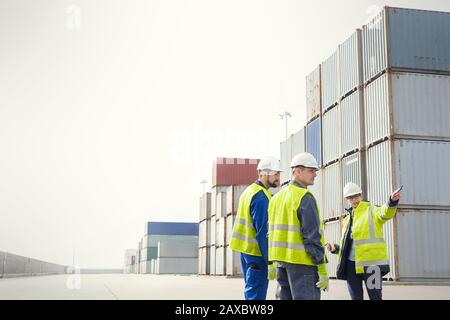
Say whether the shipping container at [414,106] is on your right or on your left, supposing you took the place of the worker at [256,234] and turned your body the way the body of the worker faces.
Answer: on your left

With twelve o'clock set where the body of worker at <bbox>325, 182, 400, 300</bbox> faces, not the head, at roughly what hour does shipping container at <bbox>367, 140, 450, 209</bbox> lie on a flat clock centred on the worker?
The shipping container is roughly at 5 o'clock from the worker.

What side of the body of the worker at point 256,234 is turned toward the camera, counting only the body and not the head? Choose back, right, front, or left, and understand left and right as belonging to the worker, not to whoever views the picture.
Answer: right

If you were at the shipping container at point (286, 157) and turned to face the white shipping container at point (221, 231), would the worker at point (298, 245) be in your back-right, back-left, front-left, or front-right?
back-left

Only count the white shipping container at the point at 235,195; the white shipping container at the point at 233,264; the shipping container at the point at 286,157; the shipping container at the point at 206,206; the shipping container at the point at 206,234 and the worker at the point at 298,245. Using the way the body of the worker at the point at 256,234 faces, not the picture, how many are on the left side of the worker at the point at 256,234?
5

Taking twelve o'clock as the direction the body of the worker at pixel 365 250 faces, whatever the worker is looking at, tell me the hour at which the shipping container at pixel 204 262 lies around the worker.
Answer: The shipping container is roughly at 4 o'clock from the worker.

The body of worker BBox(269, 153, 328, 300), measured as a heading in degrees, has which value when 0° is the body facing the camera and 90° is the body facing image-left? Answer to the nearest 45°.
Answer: approximately 225°

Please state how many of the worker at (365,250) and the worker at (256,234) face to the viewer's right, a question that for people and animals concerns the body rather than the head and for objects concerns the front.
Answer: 1

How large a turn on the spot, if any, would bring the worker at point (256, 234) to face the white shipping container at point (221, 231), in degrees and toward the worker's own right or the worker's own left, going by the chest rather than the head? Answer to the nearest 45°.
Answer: approximately 90° to the worker's own left

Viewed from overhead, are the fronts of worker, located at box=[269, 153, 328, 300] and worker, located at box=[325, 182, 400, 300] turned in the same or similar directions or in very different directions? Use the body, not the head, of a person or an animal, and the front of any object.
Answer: very different directions
